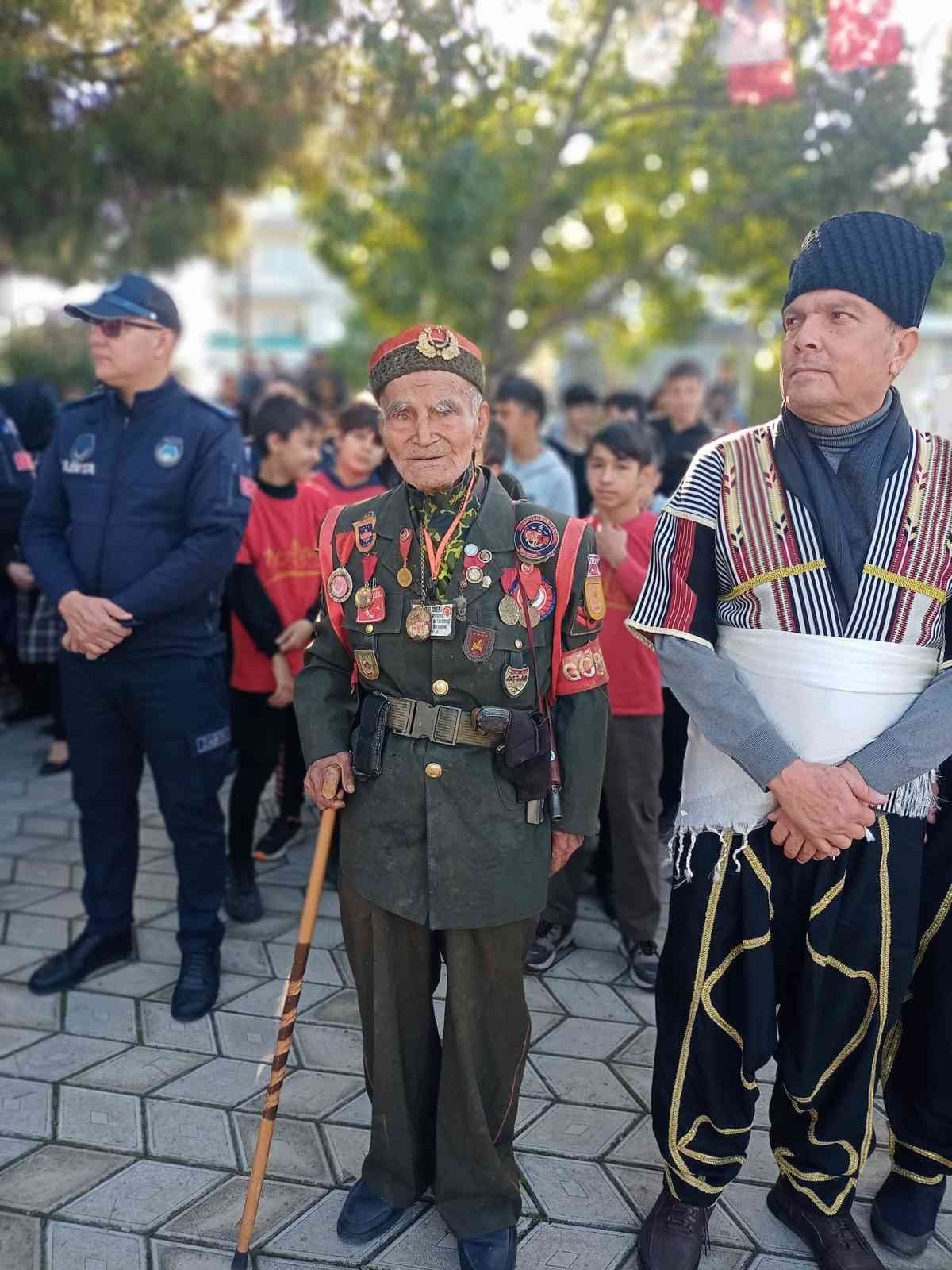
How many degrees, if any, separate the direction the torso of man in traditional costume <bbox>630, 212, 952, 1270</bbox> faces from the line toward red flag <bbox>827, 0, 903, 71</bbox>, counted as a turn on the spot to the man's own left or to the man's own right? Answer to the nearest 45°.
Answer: approximately 180°

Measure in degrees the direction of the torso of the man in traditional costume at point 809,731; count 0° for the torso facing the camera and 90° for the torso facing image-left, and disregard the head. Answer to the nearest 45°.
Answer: approximately 0°

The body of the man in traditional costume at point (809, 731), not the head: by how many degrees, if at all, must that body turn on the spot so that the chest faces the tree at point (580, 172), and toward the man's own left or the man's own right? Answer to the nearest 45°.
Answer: approximately 180°

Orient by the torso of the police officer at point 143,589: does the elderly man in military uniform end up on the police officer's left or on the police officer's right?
on the police officer's left

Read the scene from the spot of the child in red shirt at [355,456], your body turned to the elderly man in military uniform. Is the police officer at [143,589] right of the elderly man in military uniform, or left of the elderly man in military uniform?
right

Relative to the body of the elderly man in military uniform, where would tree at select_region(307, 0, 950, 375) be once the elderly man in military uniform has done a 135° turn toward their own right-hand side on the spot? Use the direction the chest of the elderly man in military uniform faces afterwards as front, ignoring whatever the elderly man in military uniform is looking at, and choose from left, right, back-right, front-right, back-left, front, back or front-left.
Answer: front-right

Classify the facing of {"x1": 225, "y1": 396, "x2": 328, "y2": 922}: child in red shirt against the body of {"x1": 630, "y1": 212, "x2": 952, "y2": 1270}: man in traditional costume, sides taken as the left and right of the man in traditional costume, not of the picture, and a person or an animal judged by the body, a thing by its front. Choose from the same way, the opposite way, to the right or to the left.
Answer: to the left

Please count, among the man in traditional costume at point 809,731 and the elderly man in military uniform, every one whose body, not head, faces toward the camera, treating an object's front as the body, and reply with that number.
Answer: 2

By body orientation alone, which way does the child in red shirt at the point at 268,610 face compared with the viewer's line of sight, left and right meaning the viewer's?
facing the viewer and to the right of the viewer

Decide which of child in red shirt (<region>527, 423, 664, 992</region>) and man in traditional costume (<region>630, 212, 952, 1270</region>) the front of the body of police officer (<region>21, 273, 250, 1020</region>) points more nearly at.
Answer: the man in traditional costume

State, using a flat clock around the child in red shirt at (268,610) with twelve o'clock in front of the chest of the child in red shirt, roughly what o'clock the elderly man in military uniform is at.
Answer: The elderly man in military uniform is roughly at 1 o'clock from the child in red shirt.
